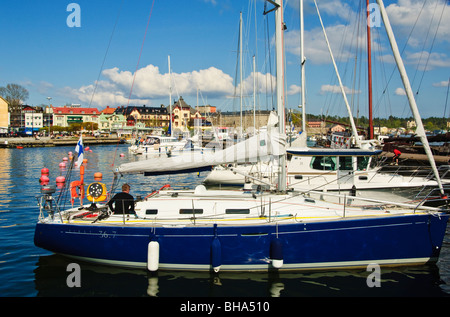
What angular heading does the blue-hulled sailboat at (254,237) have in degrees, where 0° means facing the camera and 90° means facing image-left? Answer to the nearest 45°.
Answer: approximately 270°
